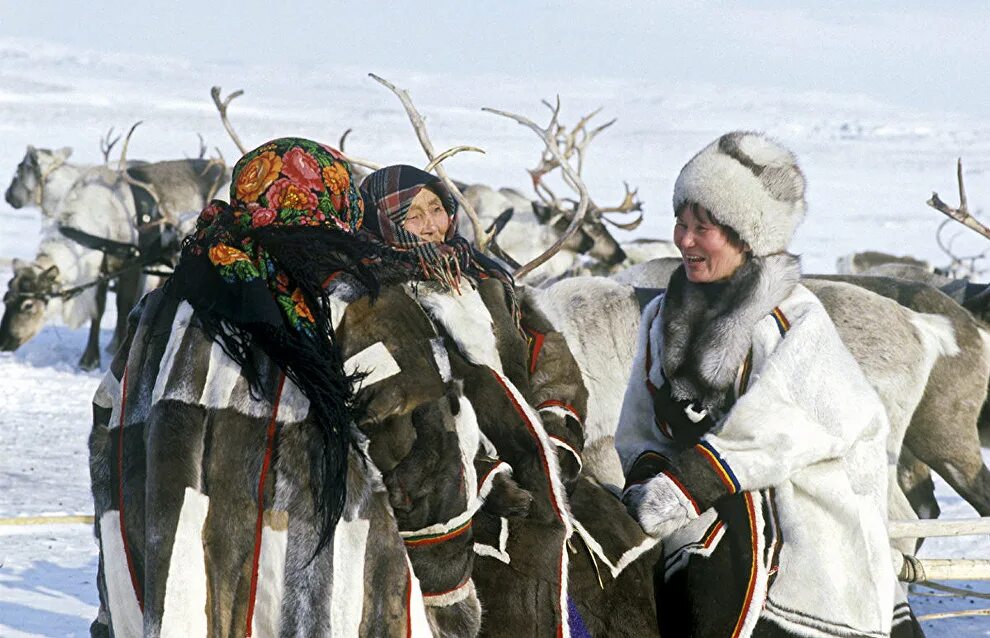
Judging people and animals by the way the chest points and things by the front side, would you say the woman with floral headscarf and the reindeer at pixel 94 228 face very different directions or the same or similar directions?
very different directions

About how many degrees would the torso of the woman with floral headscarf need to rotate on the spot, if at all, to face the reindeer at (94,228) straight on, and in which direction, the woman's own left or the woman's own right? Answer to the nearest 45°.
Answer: approximately 45° to the woman's own left

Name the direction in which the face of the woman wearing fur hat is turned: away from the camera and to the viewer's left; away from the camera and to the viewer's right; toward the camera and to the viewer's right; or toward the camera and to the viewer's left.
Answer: toward the camera and to the viewer's left

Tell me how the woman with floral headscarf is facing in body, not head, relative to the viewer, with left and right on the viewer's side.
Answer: facing away from the viewer and to the right of the viewer

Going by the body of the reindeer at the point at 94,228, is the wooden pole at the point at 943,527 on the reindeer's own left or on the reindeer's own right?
on the reindeer's own left

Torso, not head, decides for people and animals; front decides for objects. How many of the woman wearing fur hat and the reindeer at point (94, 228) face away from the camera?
0

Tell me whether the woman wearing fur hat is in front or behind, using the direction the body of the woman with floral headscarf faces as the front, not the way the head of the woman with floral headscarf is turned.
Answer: in front

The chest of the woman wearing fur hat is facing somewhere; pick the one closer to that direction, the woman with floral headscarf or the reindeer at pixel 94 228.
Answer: the woman with floral headscarf

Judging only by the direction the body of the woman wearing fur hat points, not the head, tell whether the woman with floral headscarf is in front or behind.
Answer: in front

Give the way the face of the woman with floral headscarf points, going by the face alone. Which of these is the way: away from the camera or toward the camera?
away from the camera

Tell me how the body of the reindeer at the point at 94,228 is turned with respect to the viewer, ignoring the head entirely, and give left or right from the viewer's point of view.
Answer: facing the viewer and to the left of the viewer

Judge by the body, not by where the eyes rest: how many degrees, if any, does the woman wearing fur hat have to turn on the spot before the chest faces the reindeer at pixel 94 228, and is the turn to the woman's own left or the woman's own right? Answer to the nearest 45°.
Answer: approximately 90° to the woman's own right
